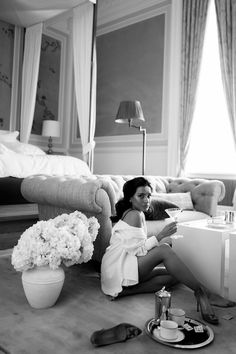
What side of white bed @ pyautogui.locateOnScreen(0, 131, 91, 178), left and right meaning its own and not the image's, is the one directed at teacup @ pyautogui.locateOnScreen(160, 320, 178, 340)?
right

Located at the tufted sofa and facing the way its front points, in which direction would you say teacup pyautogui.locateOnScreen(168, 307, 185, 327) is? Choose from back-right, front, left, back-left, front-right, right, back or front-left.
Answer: front

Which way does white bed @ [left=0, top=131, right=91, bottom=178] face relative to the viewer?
to the viewer's right

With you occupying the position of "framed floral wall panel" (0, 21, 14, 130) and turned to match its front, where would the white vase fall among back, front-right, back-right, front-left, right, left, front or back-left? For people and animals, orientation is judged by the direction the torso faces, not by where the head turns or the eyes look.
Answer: front-right

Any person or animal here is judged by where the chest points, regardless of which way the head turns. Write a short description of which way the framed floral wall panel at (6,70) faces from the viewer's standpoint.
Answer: facing the viewer and to the right of the viewer

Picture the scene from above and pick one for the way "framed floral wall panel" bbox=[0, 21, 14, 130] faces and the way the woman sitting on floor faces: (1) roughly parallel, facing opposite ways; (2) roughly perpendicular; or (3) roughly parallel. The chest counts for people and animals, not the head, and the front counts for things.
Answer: roughly parallel

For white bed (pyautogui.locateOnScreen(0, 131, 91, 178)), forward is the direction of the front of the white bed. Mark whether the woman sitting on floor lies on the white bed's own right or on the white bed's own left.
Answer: on the white bed's own right

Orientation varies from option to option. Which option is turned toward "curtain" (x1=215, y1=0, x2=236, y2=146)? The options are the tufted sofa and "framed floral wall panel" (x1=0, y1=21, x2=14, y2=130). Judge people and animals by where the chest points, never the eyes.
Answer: the framed floral wall panel

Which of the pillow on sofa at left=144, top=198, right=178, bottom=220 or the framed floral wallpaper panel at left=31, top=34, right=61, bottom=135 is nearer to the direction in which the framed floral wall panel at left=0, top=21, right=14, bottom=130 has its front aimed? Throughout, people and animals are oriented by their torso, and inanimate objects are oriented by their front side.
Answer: the pillow on sofa

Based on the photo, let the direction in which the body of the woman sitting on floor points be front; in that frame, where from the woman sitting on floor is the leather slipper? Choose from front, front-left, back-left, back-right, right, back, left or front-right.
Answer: right

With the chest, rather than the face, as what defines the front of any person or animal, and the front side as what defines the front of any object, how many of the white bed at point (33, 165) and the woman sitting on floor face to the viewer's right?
2

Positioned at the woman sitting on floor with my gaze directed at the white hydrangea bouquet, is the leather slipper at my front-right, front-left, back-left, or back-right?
front-left

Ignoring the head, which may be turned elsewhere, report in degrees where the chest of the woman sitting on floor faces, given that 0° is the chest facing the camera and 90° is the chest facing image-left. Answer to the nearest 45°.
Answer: approximately 270°

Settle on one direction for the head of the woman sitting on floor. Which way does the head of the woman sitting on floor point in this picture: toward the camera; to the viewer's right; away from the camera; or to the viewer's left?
toward the camera
